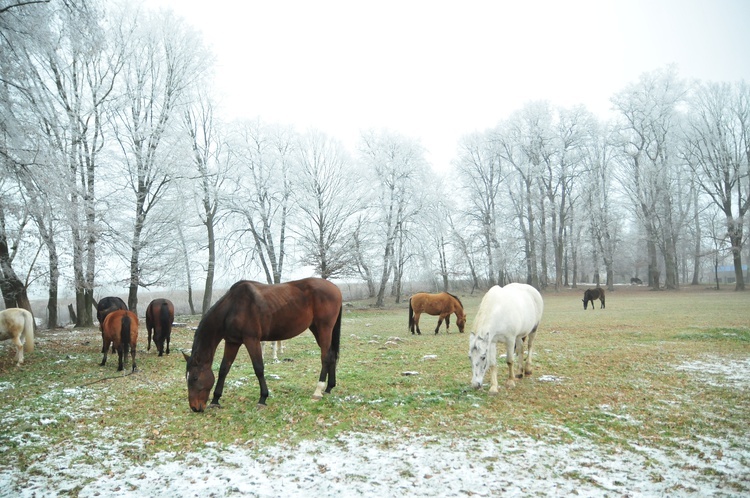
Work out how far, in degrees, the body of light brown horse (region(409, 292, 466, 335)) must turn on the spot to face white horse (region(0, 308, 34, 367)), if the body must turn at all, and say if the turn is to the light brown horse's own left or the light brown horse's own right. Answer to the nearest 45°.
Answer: approximately 135° to the light brown horse's own right

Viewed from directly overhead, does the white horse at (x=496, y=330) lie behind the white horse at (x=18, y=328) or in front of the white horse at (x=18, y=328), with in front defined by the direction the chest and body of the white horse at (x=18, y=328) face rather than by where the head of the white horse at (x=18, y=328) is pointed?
behind

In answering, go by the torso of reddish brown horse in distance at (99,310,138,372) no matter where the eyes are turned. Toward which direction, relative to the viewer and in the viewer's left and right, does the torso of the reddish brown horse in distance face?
facing away from the viewer and to the left of the viewer

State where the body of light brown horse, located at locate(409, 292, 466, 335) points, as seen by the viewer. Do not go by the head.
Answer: to the viewer's right

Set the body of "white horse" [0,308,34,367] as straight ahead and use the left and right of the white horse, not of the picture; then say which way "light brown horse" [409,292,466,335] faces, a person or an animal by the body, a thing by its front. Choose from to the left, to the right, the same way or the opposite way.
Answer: the opposite way

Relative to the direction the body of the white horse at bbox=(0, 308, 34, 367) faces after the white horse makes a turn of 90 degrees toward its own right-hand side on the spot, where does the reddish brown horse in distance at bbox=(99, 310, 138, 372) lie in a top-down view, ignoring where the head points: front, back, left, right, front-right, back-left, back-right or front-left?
right

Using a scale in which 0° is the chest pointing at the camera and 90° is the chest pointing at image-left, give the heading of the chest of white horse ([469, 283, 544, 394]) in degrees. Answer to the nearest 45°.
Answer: approximately 45°

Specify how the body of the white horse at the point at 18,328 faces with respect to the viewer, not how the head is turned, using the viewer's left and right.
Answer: facing away from the viewer and to the left of the viewer

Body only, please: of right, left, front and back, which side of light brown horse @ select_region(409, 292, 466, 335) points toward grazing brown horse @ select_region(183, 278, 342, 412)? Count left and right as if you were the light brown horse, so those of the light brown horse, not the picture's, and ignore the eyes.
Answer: right

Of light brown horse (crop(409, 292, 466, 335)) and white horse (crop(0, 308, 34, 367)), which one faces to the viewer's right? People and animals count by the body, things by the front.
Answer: the light brown horse

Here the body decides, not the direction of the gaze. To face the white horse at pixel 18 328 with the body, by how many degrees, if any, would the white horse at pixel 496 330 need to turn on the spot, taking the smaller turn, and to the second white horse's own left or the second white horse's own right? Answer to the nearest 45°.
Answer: approximately 45° to the second white horse's own right
